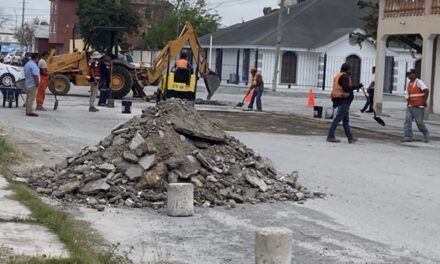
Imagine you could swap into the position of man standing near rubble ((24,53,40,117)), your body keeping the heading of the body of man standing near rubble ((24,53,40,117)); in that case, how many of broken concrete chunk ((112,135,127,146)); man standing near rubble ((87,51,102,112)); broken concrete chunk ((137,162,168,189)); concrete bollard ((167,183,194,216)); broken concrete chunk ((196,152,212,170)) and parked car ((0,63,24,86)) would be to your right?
4

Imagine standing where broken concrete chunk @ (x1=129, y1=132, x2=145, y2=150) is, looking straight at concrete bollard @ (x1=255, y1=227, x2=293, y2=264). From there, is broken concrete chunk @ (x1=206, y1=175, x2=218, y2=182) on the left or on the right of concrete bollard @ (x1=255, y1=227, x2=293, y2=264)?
left

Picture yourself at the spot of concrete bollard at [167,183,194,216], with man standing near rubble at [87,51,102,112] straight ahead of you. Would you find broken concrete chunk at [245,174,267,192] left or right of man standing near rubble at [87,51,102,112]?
right

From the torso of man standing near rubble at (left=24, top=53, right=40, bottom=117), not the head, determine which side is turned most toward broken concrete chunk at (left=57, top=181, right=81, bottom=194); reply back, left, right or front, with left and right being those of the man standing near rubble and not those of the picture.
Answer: right

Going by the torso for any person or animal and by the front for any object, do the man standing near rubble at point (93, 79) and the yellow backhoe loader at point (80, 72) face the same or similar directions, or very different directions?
very different directions

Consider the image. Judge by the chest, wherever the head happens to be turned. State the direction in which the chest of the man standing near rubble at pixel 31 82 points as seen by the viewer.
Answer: to the viewer's right

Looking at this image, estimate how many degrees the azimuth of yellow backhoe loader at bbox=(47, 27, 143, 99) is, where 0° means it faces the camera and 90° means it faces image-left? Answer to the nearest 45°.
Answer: approximately 90°

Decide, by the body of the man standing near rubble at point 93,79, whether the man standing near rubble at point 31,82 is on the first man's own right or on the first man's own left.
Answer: on the first man's own right
